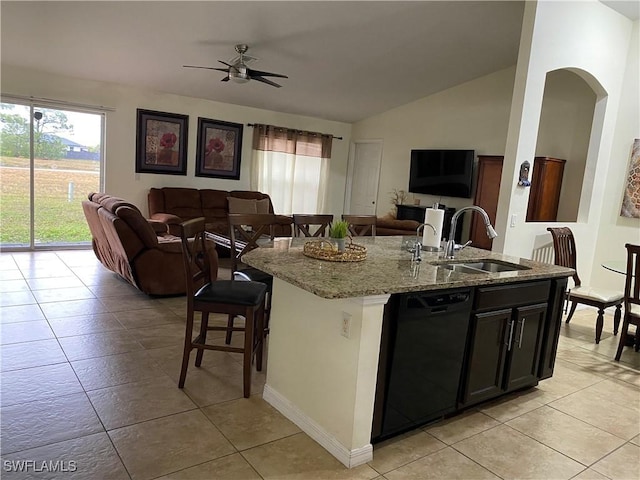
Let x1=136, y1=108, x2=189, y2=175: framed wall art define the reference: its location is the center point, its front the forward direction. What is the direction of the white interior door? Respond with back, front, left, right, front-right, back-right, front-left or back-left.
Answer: front-left

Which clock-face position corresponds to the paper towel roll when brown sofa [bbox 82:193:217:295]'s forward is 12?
The paper towel roll is roughly at 3 o'clock from the brown sofa.

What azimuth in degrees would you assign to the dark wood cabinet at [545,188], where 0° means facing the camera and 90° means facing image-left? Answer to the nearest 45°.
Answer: approximately 45°

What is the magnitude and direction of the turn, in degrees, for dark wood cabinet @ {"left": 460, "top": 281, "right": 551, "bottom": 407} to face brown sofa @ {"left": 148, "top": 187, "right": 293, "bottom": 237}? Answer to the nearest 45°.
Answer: approximately 180°

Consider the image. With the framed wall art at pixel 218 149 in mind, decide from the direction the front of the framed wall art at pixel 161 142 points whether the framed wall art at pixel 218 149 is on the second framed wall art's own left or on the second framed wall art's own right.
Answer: on the second framed wall art's own left

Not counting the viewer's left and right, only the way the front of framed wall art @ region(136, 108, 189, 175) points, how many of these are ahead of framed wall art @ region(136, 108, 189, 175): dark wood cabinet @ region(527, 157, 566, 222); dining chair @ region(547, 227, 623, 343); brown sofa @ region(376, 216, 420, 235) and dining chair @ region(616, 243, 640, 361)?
4

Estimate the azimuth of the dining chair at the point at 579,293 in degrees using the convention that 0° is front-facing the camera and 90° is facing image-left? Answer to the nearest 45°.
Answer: approximately 315°

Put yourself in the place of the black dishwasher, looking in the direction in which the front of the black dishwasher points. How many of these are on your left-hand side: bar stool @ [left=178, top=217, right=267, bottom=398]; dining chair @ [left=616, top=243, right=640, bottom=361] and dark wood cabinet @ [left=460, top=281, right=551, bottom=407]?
2

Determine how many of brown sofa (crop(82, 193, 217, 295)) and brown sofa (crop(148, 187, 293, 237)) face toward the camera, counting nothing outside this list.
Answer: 1

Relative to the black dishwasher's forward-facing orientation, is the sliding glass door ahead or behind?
behind
